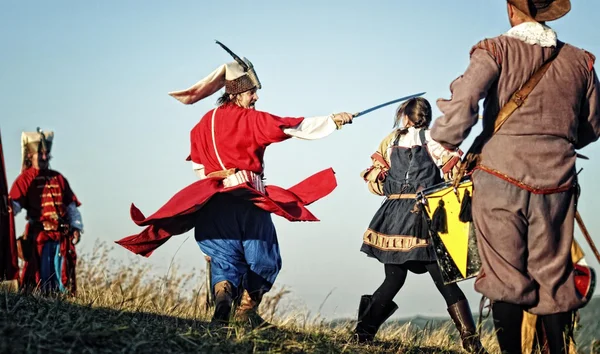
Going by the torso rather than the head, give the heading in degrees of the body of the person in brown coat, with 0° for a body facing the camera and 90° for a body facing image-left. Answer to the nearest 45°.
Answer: approximately 180°

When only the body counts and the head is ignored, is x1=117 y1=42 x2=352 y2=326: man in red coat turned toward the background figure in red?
no

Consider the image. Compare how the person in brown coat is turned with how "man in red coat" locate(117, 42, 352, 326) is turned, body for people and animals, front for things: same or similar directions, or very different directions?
same or similar directions

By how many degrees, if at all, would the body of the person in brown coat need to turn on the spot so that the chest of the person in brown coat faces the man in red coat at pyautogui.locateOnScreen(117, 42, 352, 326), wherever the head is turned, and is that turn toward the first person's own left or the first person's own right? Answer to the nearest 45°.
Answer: approximately 45° to the first person's own left

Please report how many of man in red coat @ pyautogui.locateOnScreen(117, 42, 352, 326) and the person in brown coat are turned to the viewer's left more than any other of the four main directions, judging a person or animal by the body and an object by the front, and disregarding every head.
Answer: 0

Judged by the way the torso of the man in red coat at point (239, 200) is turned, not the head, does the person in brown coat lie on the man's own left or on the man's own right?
on the man's own right

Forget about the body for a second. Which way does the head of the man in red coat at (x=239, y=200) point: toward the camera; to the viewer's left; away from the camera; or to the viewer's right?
to the viewer's right

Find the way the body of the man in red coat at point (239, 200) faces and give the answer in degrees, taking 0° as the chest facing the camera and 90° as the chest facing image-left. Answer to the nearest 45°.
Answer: approximately 225°

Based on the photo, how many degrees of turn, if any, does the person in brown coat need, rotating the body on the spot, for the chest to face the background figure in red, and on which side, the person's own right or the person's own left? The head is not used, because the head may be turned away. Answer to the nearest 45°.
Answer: approximately 45° to the person's own left
